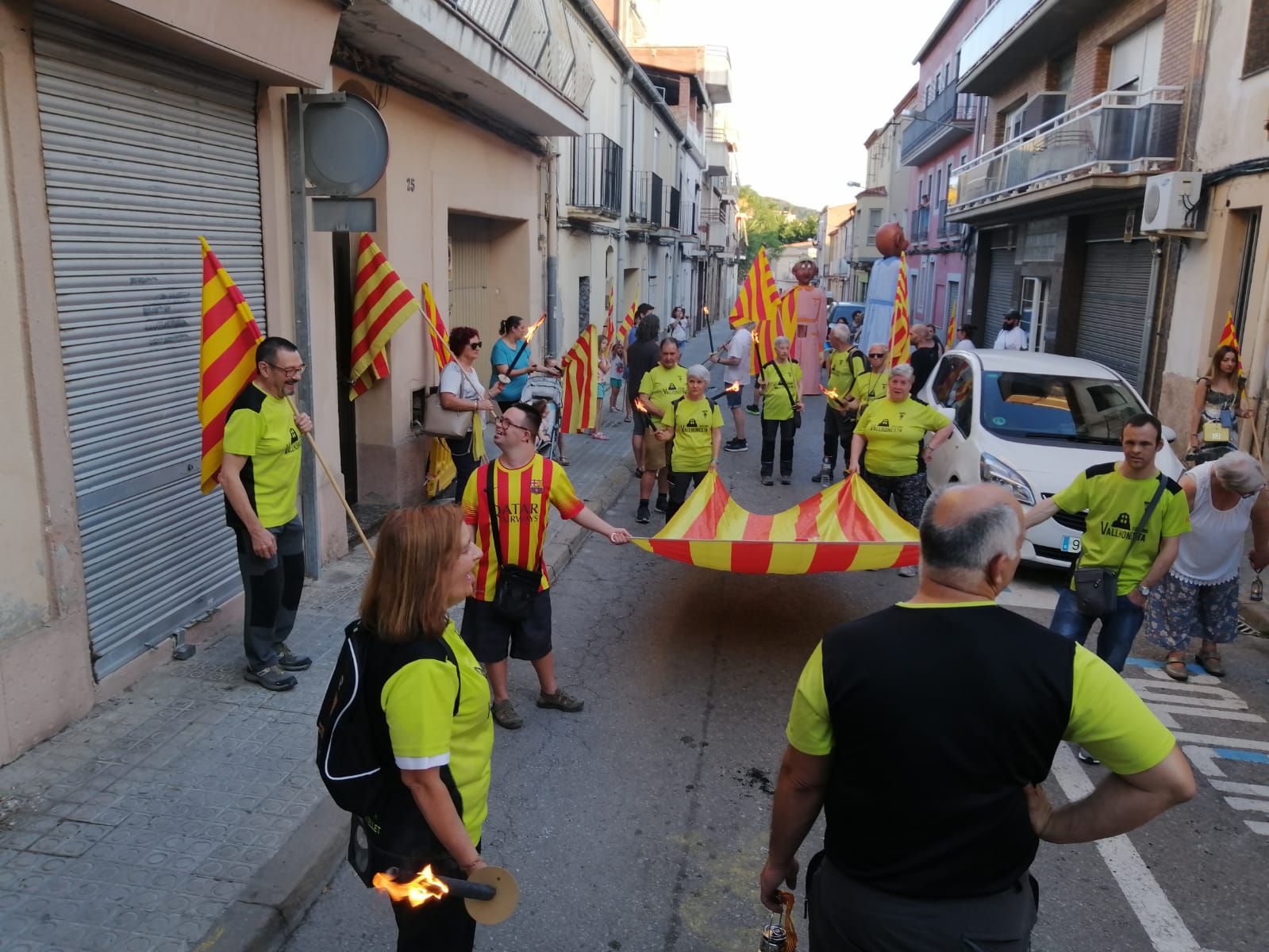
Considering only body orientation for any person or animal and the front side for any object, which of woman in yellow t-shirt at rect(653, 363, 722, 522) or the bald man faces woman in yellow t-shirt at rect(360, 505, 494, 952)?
woman in yellow t-shirt at rect(653, 363, 722, 522)

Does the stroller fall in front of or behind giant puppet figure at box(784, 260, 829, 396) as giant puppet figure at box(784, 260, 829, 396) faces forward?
in front

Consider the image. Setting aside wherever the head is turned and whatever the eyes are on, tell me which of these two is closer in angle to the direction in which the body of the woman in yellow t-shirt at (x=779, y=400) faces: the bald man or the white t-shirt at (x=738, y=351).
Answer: the bald man

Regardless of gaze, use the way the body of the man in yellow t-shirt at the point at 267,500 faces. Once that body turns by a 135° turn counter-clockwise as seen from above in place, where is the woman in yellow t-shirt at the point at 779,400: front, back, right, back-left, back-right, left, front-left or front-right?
front-right

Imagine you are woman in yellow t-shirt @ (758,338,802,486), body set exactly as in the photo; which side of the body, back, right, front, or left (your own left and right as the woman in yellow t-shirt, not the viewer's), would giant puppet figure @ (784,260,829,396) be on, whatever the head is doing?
back

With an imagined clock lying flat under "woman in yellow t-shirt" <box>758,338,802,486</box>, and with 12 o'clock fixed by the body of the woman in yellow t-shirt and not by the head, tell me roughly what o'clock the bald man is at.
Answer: The bald man is roughly at 12 o'clock from the woman in yellow t-shirt.

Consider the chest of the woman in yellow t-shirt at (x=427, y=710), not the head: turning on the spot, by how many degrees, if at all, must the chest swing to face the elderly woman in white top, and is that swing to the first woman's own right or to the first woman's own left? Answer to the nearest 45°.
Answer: approximately 45° to the first woman's own left

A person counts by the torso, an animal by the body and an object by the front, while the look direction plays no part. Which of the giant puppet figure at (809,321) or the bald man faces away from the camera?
the bald man

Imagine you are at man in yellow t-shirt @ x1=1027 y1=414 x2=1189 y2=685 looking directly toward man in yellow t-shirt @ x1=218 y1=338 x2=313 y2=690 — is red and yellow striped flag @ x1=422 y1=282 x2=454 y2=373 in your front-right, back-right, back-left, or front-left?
front-right

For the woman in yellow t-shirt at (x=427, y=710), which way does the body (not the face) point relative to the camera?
to the viewer's right

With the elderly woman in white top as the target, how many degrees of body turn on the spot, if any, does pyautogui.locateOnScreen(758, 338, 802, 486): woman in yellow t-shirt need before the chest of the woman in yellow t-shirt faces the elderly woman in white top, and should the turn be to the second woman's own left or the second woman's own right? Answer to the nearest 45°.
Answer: approximately 45° to the second woman's own left

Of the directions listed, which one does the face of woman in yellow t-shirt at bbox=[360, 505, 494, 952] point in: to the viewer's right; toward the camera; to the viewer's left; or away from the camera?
to the viewer's right

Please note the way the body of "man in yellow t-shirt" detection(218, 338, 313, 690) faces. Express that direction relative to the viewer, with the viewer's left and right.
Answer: facing the viewer and to the right of the viewer

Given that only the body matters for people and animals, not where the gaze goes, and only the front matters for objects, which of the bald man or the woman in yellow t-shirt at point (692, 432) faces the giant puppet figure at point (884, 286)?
the bald man

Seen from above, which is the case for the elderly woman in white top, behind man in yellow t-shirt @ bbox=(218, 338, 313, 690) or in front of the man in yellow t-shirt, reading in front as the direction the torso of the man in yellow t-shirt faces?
in front

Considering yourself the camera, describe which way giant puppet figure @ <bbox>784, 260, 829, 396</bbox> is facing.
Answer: facing the viewer
